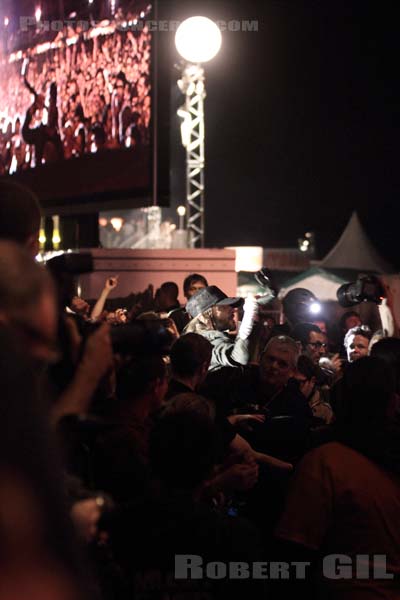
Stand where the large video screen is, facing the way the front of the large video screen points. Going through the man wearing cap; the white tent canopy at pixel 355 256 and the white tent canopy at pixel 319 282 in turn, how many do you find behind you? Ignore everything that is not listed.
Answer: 2

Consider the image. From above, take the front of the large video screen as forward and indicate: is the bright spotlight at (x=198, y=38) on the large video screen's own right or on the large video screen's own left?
on the large video screen's own left

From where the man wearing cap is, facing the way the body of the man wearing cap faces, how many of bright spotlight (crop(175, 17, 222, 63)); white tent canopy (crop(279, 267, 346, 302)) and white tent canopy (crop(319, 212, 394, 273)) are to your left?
3

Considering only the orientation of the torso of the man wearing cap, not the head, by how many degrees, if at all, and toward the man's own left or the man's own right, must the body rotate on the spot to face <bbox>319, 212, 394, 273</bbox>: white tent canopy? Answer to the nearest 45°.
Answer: approximately 90° to the man's own left

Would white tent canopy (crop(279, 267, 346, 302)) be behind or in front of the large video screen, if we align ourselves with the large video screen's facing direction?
behind

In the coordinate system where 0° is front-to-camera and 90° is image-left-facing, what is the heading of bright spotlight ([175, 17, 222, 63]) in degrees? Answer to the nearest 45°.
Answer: approximately 0°

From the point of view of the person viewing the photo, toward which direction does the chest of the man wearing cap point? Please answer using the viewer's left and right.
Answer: facing to the right of the viewer
